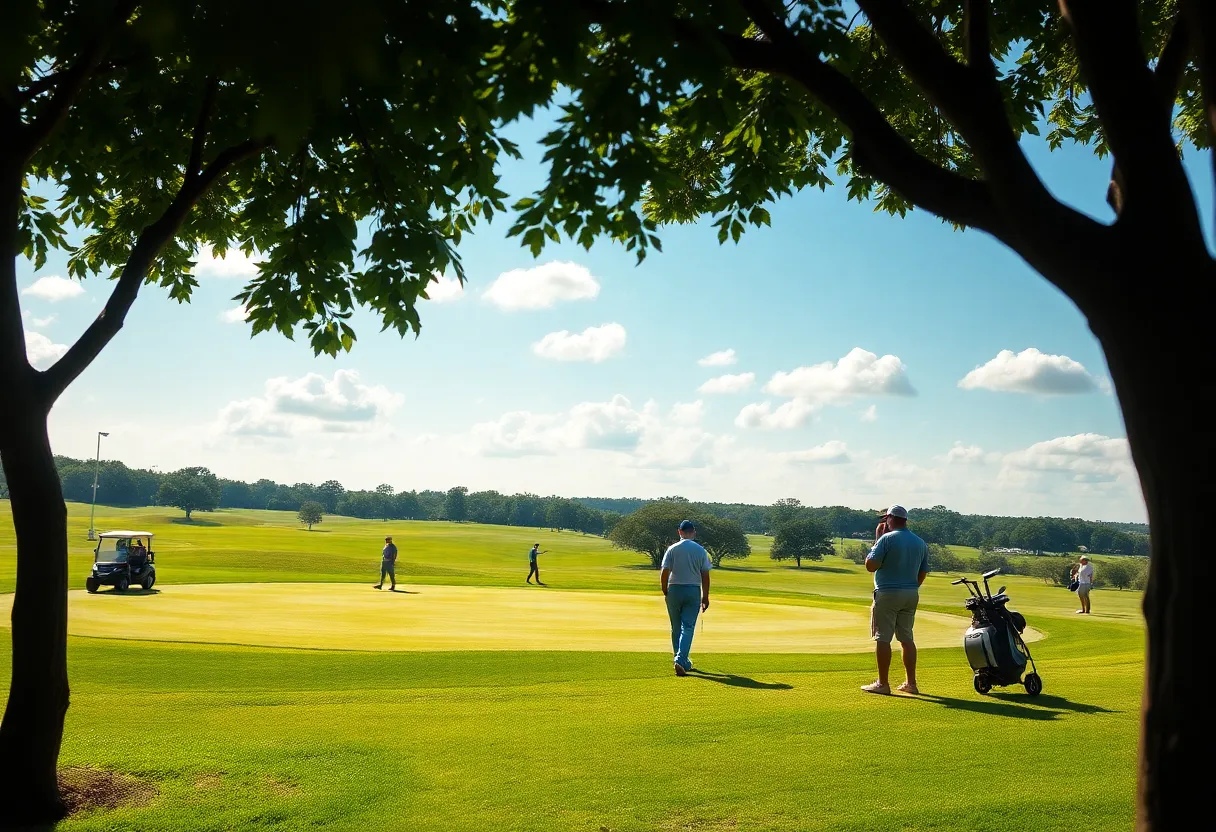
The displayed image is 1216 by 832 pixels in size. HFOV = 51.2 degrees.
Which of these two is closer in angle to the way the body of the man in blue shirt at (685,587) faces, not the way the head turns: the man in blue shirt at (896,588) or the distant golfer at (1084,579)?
the distant golfer

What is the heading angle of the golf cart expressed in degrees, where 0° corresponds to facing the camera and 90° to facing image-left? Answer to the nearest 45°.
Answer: approximately 45°

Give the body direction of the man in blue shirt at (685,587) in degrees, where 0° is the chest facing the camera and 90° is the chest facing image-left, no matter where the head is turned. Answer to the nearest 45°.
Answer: approximately 180°

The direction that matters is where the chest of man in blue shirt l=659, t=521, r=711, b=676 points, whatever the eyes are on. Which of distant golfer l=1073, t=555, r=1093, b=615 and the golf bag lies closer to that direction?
the distant golfer

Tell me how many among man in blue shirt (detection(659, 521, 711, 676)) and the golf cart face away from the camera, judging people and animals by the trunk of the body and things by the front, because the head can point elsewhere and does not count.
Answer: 1

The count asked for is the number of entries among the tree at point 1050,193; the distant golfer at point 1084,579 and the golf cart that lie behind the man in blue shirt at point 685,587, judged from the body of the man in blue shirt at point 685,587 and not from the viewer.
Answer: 1

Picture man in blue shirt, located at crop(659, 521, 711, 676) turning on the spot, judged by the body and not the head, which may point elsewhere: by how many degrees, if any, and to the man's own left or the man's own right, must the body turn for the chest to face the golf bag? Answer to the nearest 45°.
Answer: approximately 135° to the man's own right

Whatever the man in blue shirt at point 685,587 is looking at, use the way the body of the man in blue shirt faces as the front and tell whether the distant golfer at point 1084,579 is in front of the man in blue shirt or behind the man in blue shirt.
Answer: in front

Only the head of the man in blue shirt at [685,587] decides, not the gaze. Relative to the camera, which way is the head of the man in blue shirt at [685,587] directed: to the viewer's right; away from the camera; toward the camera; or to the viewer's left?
away from the camera

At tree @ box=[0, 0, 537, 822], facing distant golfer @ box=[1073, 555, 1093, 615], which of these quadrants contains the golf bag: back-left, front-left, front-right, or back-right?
front-right

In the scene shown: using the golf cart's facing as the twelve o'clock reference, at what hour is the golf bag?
The golf bag is roughly at 10 o'clock from the golf cart.

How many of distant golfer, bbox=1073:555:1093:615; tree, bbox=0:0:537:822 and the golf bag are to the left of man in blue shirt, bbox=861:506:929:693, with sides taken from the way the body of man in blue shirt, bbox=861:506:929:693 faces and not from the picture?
1
